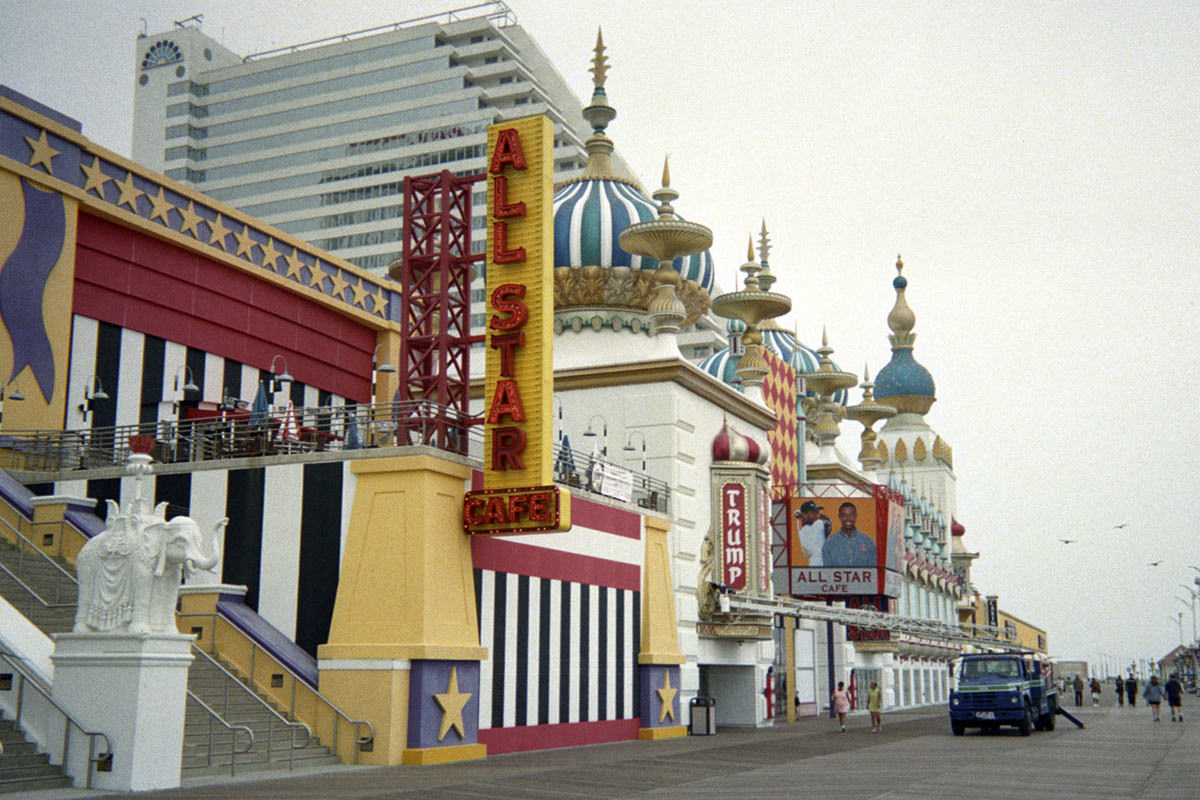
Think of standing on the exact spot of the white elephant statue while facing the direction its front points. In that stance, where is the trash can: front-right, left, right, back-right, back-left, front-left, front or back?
front-left

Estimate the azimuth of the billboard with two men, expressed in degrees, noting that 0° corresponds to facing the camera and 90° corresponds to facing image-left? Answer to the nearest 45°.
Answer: approximately 0°

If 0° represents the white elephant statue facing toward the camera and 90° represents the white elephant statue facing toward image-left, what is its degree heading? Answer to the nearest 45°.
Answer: approximately 270°

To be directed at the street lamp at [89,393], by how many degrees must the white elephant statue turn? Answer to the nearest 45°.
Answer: approximately 90° to its left
